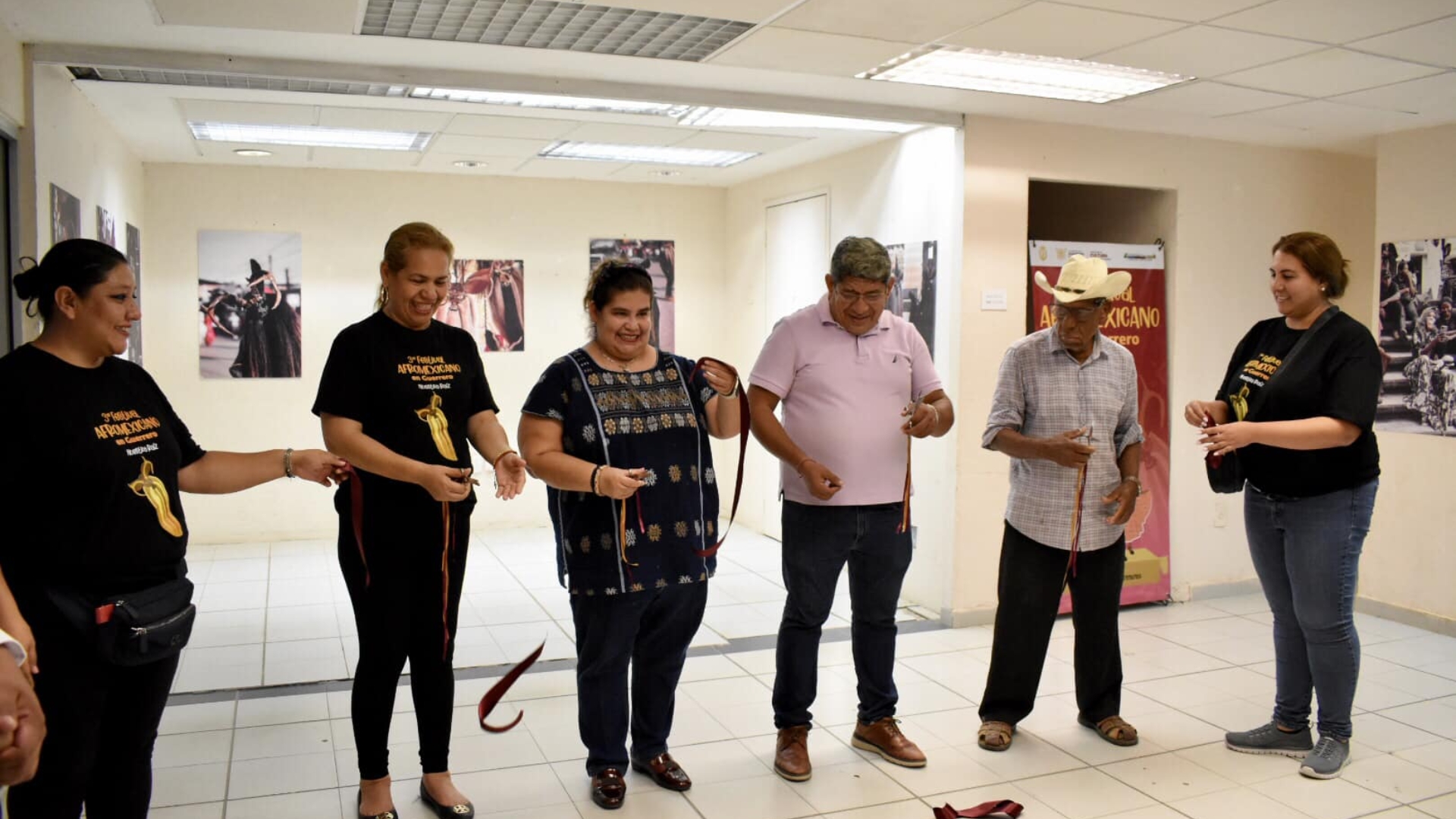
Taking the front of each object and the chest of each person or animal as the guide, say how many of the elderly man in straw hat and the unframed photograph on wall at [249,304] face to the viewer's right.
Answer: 0

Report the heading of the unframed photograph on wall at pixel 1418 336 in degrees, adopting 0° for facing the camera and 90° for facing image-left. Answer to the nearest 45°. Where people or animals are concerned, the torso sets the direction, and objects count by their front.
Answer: approximately 45°

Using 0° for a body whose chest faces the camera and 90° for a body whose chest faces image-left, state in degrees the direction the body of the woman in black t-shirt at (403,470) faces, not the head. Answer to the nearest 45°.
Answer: approximately 315°

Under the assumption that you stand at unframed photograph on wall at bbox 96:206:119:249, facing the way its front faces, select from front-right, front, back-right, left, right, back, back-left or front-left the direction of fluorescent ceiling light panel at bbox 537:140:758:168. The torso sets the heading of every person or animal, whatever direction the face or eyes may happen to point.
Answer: front-left

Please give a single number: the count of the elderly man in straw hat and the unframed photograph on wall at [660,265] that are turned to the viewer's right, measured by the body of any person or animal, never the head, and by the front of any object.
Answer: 0

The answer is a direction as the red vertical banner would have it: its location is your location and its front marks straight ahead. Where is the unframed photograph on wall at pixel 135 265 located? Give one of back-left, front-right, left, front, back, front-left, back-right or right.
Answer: right

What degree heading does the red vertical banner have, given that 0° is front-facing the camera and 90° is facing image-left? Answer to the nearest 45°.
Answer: approximately 0°

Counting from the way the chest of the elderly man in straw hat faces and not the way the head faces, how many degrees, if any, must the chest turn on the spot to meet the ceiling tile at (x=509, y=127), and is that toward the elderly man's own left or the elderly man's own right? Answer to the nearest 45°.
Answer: approximately 135° to the elderly man's own right

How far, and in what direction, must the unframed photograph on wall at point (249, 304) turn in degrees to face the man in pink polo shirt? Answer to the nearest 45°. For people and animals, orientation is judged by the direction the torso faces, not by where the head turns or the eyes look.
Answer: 0° — it already faces them

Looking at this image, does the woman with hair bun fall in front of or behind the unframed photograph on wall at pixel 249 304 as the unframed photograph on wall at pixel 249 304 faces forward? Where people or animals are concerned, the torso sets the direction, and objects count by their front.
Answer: in front
